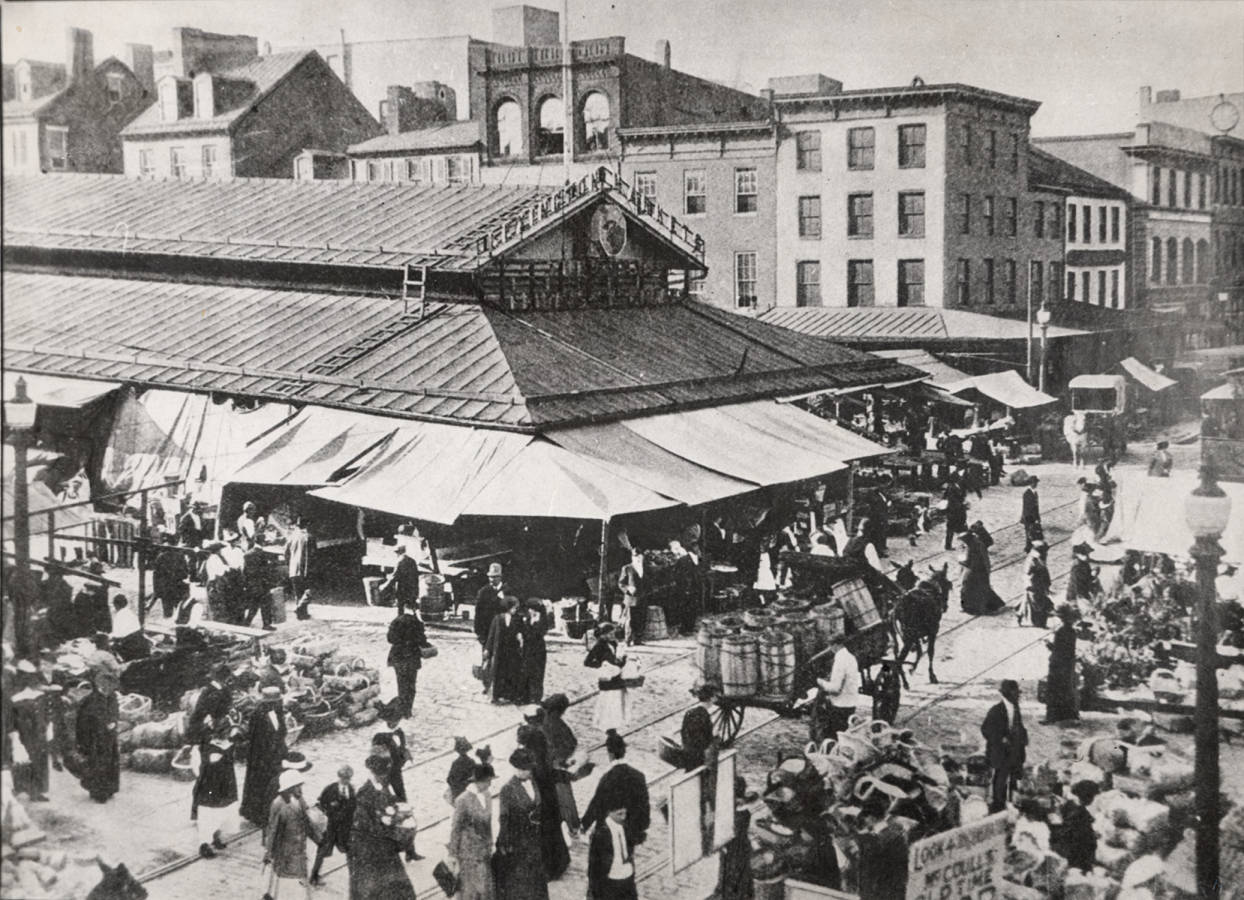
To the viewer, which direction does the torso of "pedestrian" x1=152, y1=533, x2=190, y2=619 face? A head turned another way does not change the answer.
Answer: away from the camera

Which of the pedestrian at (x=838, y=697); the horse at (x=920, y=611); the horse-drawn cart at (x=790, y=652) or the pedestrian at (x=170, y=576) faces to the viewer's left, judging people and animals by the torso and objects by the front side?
the pedestrian at (x=838, y=697)

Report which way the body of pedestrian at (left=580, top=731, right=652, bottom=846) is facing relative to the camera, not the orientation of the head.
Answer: away from the camera

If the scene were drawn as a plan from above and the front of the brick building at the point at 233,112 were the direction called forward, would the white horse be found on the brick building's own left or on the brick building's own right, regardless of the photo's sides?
on the brick building's own left

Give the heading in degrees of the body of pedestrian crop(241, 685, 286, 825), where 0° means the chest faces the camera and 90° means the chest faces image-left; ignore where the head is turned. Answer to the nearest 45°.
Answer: approximately 315°

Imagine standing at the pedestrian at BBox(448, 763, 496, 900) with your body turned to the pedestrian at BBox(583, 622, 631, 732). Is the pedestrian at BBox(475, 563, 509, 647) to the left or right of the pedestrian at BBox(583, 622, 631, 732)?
left

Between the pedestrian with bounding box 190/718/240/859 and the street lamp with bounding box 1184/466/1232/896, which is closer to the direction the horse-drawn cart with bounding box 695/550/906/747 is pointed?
the street lamp

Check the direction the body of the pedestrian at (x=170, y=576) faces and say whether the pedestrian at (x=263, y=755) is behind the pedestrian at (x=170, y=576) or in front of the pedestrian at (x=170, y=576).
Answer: behind
